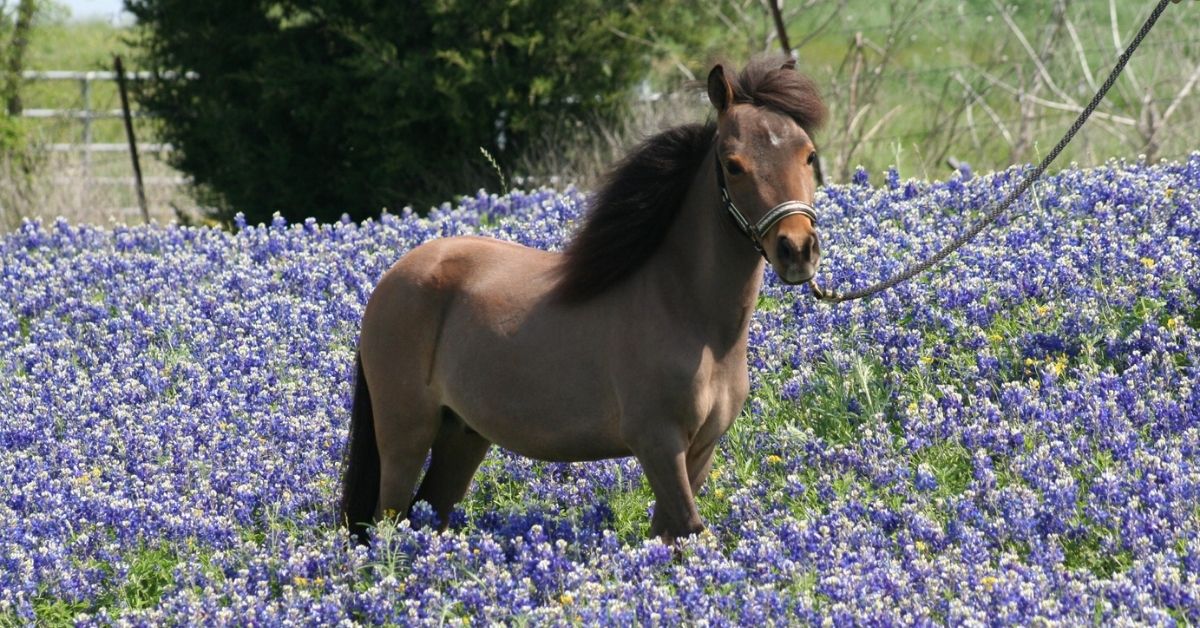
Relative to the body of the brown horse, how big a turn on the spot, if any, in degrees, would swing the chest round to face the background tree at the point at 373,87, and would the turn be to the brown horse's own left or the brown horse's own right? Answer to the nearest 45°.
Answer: approximately 135° to the brown horse's own left

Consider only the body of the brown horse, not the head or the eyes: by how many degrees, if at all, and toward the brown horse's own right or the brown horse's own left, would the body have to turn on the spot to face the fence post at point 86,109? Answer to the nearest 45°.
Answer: approximately 135° to the brown horse's own left

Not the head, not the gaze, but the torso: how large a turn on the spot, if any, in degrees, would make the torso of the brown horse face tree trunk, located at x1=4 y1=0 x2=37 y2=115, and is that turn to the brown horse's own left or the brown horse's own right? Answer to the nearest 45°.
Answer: approximately 180°

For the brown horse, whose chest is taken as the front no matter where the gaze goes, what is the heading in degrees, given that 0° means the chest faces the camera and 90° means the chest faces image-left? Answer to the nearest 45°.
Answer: approximately 315°
